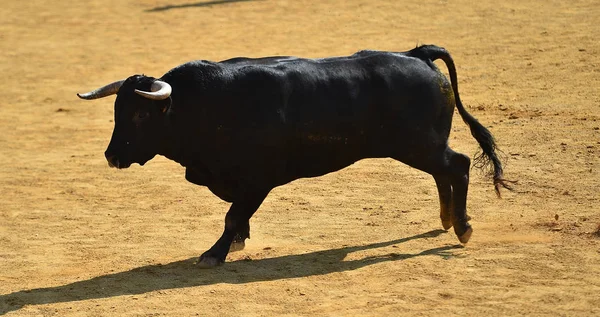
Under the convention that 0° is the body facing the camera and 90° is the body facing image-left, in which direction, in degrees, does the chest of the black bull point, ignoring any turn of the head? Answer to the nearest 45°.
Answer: approximately 90°
